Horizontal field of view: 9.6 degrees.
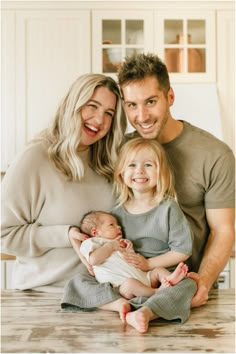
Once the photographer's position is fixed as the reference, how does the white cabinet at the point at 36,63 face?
facing the viewer

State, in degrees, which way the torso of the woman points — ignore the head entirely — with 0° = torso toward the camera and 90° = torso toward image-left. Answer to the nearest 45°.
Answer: approximately 315°

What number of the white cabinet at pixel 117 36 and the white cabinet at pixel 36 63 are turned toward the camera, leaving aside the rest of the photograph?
2

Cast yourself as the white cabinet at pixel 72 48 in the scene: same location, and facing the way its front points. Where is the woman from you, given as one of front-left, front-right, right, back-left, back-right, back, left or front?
front

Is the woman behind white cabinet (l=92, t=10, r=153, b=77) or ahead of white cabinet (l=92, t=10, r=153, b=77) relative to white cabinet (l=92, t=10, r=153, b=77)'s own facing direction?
ahead

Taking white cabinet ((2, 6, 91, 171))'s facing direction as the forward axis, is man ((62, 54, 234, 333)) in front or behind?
in front

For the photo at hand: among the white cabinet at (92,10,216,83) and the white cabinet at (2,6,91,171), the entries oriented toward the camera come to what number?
2

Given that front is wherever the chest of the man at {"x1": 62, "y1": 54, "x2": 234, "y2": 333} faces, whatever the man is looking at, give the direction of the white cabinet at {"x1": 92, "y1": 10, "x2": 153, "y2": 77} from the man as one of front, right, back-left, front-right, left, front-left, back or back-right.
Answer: back-right

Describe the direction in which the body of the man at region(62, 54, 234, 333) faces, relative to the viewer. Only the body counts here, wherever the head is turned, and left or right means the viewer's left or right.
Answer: facing the viewer and to the left of the viewer

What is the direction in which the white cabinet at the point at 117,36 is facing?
toward the camera

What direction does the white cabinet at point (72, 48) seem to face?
toward the camera
